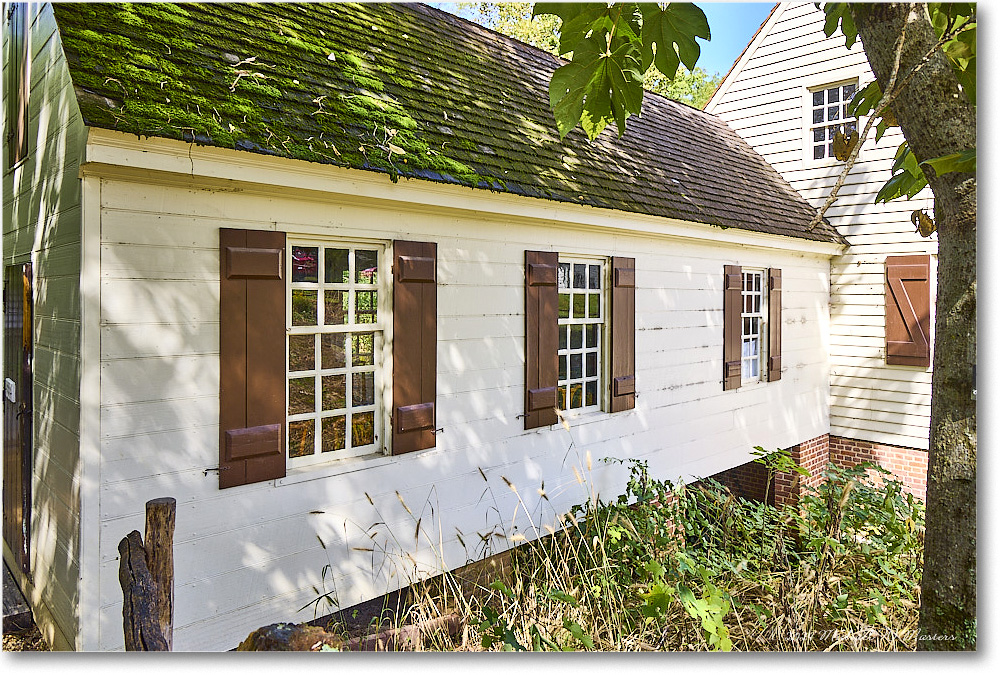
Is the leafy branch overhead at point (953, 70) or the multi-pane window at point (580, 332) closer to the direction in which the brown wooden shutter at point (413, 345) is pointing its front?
the leafy branch overhead

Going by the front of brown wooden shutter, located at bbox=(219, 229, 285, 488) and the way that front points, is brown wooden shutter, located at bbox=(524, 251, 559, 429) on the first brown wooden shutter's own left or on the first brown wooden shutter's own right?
on the first brown wooden shutter's own left

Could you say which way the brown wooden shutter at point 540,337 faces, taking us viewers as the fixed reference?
facing the viewer and to the right of the viewer

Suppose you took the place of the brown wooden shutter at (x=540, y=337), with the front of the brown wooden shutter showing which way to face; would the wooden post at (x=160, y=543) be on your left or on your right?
on your right

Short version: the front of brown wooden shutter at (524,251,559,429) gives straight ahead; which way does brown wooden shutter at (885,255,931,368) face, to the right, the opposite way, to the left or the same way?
to the right

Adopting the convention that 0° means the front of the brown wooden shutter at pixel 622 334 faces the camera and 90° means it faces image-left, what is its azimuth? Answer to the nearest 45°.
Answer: approximately 315°

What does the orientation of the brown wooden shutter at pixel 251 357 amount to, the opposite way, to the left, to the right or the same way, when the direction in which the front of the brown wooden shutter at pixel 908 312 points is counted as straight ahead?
to the left

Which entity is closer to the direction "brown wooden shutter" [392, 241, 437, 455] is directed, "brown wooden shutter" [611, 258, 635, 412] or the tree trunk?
the tree trunk

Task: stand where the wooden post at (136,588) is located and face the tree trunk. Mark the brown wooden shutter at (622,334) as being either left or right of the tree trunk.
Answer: left
